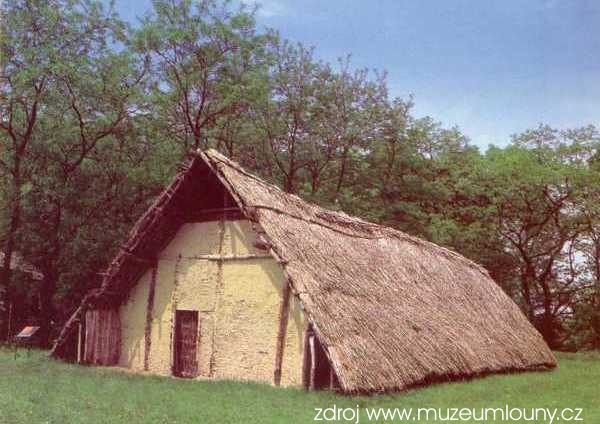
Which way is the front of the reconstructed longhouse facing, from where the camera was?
facing the viewer and to the left of the viewer

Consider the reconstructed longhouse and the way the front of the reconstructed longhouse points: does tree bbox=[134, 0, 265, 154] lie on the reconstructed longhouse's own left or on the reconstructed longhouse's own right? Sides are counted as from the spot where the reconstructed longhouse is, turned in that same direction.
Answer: on the reconstructed longhouse's own right
